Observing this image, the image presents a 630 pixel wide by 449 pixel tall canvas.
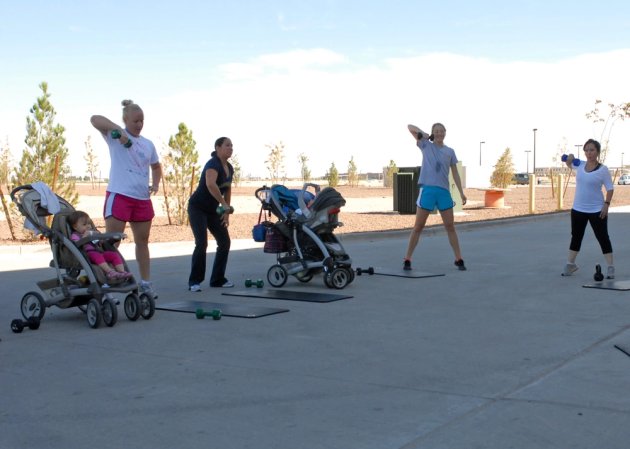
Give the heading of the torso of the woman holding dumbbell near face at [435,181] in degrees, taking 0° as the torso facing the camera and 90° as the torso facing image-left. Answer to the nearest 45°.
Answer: approximately 0°

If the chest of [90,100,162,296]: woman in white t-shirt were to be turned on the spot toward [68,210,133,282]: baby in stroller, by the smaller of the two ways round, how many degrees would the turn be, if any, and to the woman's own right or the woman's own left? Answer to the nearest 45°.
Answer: approximately 90° to the woman's own right

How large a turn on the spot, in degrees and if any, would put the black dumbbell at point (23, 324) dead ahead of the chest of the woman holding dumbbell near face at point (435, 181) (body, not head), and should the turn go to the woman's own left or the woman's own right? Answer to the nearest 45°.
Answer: approximately 45° to the woman's own right

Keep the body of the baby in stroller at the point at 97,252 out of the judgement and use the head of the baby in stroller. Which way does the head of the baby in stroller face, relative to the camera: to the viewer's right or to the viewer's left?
to the viewer's right

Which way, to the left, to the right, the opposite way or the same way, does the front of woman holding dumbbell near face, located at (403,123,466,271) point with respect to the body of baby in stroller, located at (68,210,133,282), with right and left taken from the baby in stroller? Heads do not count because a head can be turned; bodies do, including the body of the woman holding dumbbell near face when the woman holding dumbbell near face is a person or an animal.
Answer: to the right

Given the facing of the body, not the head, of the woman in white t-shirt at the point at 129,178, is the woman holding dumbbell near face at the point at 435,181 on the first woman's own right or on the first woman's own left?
on the first woman's own left

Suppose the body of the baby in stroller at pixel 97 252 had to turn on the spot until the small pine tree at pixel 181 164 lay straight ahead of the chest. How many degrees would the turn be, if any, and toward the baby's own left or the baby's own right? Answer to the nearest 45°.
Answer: approximately 135° to the baby's own left

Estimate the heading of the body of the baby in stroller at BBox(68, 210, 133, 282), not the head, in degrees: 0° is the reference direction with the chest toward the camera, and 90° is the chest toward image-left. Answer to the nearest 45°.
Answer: approximately 315°

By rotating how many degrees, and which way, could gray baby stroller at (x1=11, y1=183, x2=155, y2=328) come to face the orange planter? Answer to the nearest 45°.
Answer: approximately 90° to its left

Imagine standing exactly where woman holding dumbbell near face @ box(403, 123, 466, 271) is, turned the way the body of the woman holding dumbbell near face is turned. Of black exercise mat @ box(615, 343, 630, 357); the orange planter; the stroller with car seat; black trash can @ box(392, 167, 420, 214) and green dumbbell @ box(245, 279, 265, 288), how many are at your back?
2

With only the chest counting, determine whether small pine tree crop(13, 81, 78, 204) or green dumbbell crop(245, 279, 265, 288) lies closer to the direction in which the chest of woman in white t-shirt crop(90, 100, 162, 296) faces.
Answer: the green dumbbell

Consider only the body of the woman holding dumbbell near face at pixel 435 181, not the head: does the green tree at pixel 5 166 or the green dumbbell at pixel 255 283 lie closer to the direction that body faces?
the green dumbbell
